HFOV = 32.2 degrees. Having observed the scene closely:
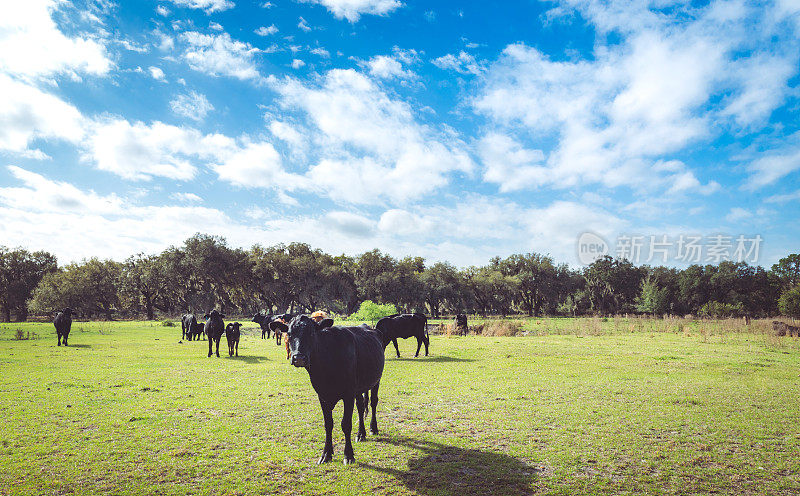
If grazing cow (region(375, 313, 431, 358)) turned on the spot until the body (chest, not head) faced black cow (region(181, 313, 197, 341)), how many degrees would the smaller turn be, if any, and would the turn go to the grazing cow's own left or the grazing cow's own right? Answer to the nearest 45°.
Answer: approximately 45° to the grazing cow's own right

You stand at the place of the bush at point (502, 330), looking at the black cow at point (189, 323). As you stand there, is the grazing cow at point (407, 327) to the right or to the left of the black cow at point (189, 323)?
left

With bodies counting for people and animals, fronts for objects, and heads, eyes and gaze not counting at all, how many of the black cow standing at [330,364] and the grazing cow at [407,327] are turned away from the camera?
0

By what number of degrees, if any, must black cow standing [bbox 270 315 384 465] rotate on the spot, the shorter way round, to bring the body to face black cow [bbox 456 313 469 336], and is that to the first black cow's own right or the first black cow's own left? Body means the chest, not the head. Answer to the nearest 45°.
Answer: approximately 135° to the first black cow's own right

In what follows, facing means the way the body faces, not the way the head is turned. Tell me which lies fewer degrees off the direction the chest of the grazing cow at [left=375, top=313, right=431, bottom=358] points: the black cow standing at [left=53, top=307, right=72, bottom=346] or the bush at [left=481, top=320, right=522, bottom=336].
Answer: the black cow standing

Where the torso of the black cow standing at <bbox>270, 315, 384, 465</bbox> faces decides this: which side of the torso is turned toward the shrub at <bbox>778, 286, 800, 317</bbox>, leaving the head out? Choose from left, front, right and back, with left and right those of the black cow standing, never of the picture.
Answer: back

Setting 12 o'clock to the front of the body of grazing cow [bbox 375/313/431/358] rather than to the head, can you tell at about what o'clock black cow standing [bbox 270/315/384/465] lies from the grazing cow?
The black cow standing is roughly at 9 o'clock from the grazing cow.

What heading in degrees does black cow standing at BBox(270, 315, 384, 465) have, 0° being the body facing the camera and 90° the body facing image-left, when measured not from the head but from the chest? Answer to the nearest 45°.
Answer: approximately 45°

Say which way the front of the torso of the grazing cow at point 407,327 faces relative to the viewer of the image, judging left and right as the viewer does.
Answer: facing to the left of the viewer
